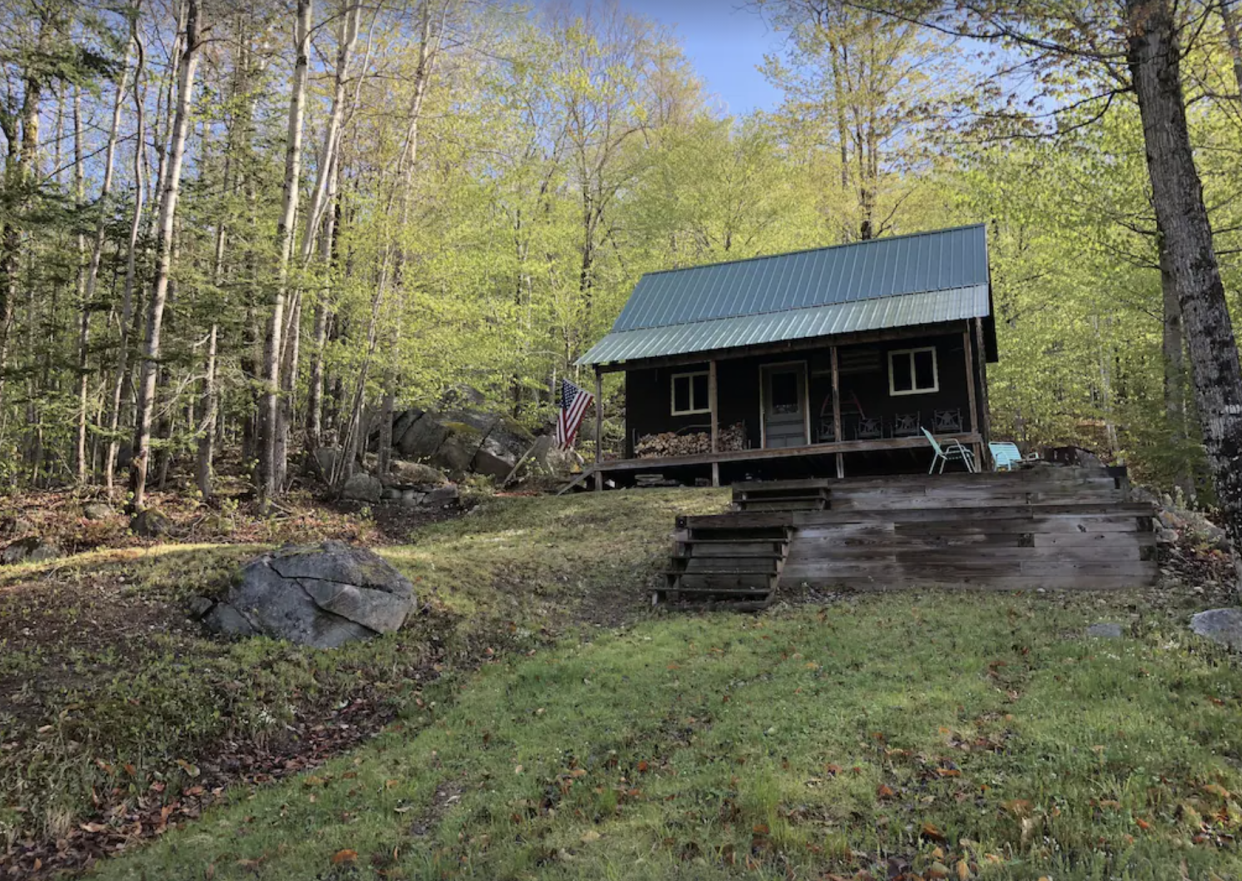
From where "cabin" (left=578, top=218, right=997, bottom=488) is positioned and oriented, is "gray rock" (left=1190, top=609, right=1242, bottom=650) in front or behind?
in front

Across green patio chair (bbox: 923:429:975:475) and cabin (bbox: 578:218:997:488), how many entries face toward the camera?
1

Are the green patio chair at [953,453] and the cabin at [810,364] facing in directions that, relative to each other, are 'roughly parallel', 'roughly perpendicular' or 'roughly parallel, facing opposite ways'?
roughly perpendicular

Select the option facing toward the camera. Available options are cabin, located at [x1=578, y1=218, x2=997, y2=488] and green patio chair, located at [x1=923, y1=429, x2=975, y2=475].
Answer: the cabin

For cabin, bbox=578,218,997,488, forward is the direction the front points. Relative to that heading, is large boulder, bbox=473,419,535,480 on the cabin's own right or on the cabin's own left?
on the cabin's own right

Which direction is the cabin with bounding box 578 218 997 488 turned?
toward the camera

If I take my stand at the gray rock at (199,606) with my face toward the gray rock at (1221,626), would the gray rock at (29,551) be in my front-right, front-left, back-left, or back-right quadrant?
back-left

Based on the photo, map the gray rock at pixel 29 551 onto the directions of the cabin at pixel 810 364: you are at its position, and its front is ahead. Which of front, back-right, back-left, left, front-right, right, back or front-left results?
front-right
